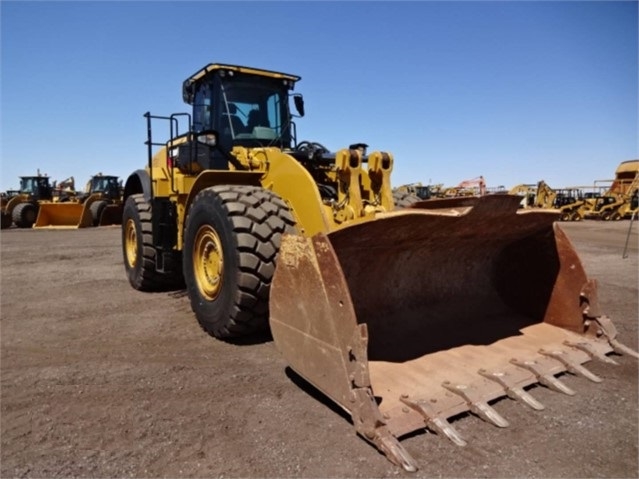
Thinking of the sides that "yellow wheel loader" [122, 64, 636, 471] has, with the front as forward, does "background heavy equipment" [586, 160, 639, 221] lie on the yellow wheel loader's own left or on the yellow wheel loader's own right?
on the yellow wheel loader's own left

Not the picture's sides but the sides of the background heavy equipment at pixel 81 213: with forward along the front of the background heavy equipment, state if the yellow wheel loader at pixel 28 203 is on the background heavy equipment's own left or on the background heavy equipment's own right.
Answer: on the background heavy equipment's own right

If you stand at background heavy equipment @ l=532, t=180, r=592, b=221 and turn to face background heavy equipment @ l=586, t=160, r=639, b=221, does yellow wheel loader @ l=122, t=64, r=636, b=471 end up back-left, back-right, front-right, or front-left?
back-right

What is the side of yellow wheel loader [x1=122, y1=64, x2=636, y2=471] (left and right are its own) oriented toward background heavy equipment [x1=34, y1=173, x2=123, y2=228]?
back

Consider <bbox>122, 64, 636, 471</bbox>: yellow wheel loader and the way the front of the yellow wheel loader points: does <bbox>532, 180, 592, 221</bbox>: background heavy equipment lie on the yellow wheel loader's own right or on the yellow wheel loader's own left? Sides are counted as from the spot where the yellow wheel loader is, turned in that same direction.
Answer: on the yellow wheel loader's own left
